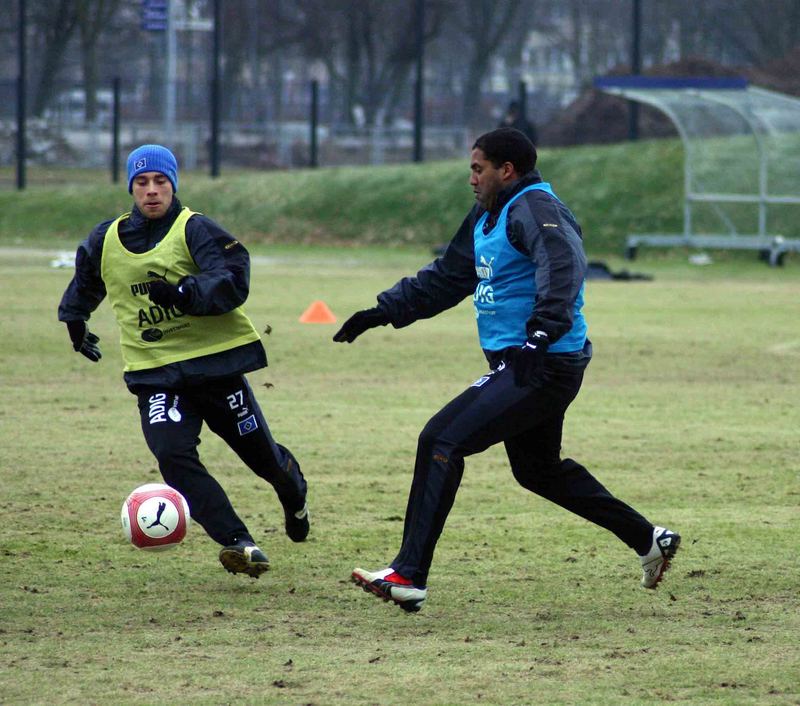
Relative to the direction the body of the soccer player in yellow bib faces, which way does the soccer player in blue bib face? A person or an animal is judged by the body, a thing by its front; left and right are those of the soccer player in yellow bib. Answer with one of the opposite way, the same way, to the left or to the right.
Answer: to the right

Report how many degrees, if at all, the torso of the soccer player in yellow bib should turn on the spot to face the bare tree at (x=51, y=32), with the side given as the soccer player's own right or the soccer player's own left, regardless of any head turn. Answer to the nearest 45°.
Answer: approximately 180°

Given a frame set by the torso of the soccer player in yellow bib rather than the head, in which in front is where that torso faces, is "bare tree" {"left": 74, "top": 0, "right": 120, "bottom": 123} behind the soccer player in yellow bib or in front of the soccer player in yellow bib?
behind

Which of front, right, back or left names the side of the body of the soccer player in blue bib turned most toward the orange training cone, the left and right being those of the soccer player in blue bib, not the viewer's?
right

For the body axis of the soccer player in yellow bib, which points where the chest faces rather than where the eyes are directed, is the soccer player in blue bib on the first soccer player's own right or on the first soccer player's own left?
on the first soccer player's own left

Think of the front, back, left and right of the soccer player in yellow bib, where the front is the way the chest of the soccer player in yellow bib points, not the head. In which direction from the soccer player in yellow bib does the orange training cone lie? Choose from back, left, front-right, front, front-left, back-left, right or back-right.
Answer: back

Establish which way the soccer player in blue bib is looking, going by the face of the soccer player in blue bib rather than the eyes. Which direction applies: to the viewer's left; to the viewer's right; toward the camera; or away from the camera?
to the viewer's left

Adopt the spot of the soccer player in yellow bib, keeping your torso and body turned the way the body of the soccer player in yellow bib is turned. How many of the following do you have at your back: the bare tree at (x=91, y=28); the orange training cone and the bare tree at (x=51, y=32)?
3

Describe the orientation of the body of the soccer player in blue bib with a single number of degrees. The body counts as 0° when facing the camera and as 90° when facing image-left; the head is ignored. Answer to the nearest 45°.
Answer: approximately 90°

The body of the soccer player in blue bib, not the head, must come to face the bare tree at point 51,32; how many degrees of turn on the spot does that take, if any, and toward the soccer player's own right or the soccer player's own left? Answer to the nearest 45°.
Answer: approximately 90° to the soccer player's own right

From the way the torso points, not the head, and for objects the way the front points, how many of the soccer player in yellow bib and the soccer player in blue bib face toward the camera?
1

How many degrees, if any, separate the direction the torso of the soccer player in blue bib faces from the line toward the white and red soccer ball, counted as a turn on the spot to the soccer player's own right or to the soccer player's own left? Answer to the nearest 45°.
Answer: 0° — they already face it

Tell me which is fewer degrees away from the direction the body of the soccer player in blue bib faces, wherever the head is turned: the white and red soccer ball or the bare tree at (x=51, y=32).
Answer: the white and red soccer ball
